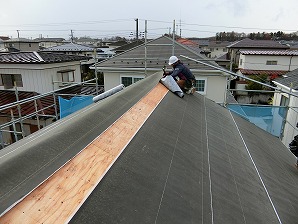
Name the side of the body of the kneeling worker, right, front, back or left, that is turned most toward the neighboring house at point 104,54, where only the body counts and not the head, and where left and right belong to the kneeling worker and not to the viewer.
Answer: right

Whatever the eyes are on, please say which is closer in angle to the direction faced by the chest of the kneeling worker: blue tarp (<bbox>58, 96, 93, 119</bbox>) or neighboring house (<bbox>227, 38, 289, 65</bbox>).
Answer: the blue tarp

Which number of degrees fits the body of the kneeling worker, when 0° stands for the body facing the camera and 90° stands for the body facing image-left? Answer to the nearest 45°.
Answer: approximately 90°

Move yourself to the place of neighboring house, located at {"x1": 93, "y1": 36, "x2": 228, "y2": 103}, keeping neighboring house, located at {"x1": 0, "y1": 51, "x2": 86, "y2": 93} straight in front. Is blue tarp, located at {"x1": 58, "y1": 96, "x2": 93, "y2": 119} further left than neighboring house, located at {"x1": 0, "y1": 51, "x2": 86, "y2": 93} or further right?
left

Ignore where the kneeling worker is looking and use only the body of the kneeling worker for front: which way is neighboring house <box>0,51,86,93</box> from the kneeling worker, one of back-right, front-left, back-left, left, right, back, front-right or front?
front-right

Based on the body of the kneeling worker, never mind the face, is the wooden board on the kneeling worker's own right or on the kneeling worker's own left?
on the kneeling worker's own left

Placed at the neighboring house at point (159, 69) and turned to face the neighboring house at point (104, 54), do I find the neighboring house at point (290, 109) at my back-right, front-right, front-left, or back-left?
back-right

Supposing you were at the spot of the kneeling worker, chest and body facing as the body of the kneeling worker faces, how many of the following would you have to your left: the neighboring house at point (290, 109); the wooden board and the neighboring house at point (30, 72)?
1

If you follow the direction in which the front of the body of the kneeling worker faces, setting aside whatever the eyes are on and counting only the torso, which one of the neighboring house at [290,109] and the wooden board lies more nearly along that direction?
the wooden board

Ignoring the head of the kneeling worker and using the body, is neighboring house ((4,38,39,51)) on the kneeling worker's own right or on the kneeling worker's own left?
on the kneeling worker's own right

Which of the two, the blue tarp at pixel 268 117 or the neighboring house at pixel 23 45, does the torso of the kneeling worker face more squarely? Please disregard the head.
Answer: the neighboring house
